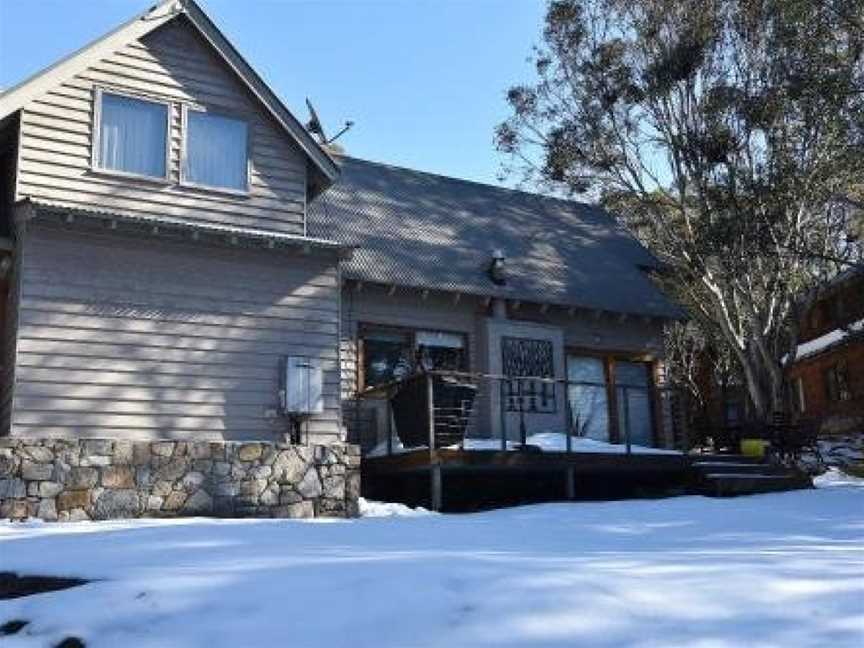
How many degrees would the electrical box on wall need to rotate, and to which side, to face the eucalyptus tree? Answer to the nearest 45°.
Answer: approximately 135° to its left

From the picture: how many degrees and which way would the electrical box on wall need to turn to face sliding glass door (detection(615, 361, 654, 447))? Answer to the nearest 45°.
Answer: approximately 135° to its left

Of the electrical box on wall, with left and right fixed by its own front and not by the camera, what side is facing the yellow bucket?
left

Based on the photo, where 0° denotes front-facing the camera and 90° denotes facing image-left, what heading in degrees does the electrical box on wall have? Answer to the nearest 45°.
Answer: approximately 0°
